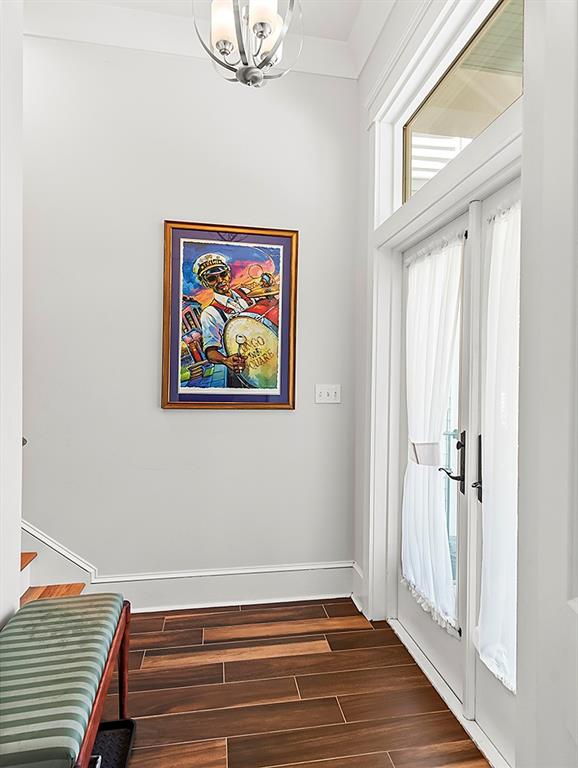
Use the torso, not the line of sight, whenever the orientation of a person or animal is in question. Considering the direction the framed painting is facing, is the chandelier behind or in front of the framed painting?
in front

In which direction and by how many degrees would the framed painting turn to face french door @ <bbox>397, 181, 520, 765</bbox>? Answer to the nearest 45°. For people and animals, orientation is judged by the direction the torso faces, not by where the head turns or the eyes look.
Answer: approximately 45° to its left

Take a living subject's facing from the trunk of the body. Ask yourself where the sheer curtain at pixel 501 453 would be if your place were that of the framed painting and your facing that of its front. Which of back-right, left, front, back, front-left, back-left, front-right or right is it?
front-left

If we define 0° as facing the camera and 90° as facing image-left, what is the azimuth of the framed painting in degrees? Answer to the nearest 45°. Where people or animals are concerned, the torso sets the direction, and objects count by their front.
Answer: approximately 0°

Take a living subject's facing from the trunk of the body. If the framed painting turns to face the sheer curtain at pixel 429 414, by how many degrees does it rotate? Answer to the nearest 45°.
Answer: approximately 45° to its left

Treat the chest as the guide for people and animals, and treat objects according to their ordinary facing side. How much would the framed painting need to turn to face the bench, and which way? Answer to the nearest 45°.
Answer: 0° — it already faces it
